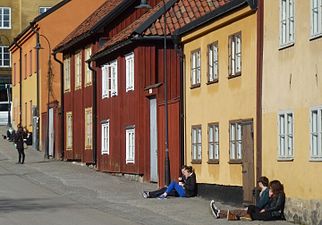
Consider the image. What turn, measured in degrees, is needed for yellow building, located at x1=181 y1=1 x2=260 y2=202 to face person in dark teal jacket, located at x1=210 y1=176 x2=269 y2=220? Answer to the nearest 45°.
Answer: approximately 45° to its left

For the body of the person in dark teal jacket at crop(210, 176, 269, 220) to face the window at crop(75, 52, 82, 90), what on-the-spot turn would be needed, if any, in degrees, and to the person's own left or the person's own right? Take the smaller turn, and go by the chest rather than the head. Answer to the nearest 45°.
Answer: approximately 90° to the person's own right

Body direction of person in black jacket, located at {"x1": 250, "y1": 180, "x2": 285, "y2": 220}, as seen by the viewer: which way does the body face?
to the viewer's left

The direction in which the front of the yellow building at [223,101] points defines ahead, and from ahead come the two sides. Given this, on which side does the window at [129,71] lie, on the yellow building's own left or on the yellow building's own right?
on the yellow building's own right

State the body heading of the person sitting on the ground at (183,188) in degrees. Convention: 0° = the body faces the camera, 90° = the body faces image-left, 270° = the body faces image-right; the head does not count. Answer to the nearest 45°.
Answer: approximately 90°

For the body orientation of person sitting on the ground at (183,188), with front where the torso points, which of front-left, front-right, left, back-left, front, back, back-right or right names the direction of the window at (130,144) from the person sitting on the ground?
right

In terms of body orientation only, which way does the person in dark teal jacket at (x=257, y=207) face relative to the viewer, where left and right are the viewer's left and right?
facing to the left of the viewer

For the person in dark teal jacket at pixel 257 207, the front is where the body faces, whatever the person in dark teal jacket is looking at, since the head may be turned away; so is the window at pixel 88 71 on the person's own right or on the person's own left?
on the person's own right

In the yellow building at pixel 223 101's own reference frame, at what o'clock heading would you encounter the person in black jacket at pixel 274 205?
The person in black jacket is roughly at 10 o'clock from the yellow building.

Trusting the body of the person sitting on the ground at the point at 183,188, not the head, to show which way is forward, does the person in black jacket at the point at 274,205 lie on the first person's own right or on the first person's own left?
on the first person's own left
